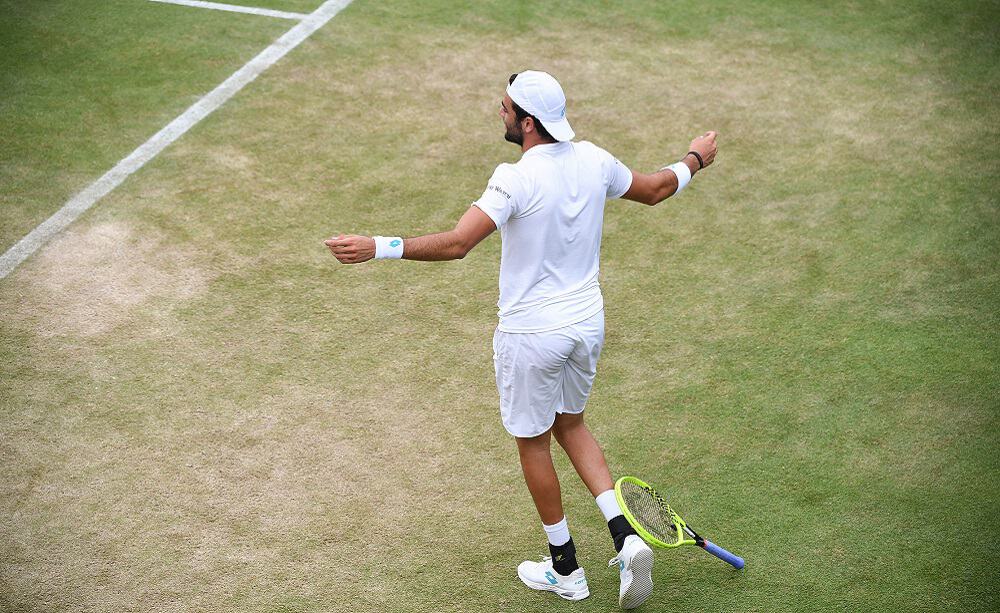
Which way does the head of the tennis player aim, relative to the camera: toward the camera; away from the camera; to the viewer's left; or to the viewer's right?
to the viewer's left

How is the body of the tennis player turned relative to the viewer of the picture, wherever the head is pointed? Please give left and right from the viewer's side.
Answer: facing away from the viewer and to the left of the viewer
